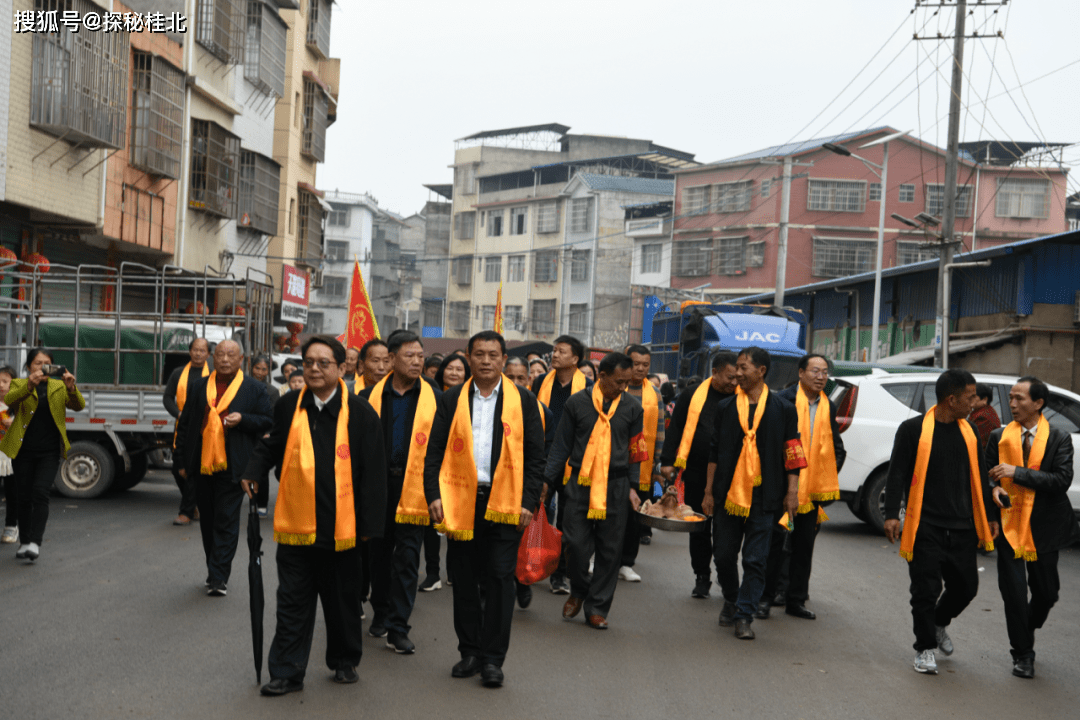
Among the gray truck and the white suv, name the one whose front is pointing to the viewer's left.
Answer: the gray truck

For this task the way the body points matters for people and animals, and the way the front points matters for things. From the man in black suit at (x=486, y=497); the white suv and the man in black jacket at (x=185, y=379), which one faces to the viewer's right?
the white suv

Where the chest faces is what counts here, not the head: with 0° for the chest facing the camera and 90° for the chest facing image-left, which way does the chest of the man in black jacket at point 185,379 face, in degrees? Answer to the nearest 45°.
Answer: approximately 0°

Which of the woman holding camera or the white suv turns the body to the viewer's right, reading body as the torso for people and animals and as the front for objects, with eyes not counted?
the white suv

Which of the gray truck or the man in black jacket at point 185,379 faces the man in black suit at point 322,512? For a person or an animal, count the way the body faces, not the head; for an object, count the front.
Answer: the man in black jacket

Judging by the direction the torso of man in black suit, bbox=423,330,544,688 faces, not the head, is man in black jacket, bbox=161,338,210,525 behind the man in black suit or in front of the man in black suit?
behind

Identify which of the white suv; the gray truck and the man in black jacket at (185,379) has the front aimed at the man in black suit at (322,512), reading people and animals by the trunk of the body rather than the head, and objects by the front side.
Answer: the man in black jacket

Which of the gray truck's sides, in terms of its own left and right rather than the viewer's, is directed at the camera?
left

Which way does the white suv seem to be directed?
to the viewer's right

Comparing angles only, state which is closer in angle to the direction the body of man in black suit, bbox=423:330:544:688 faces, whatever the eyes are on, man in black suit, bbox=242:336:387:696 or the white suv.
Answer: the man in black suit

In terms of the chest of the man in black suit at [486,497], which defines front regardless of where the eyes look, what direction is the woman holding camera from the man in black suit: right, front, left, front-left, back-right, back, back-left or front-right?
back-right
